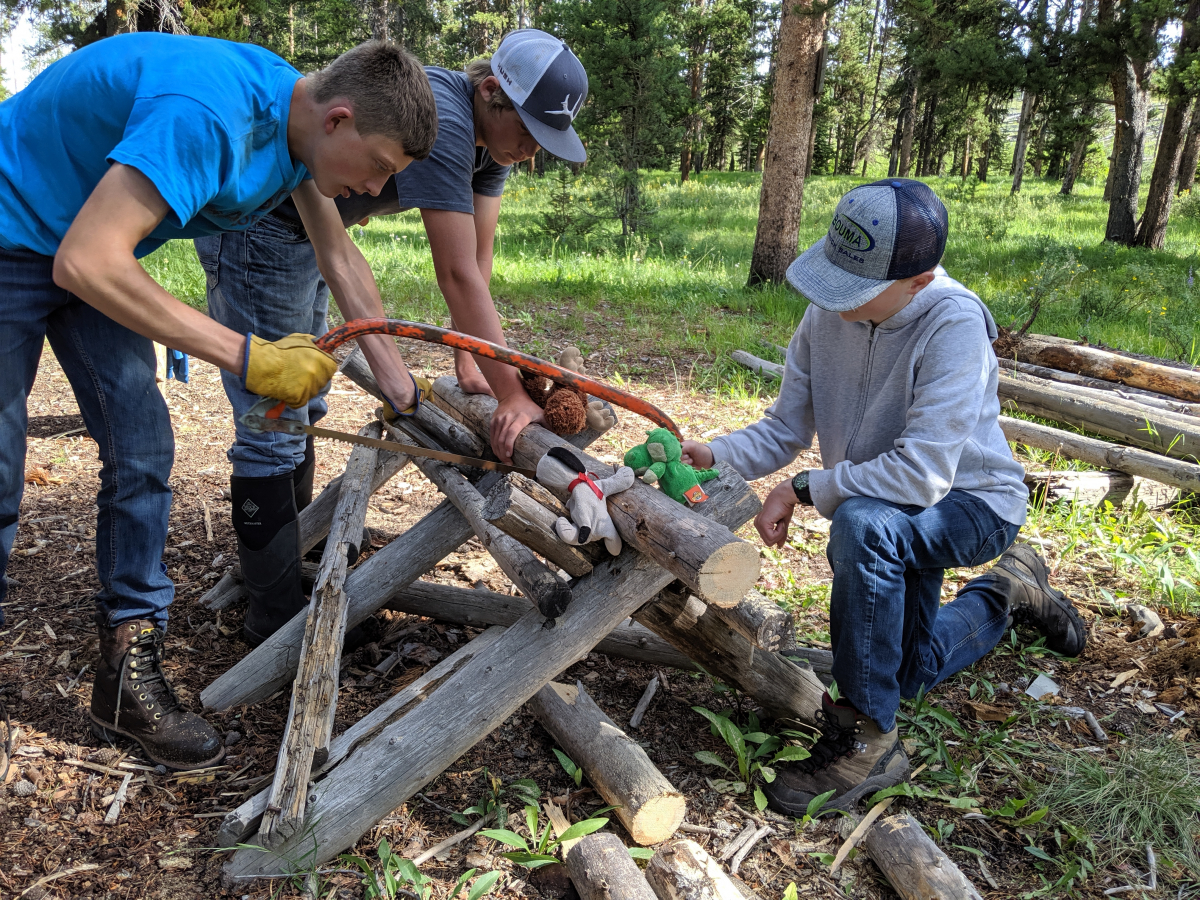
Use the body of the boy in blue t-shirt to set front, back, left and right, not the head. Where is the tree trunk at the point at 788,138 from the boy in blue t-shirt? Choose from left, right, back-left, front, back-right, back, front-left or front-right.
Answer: front-left

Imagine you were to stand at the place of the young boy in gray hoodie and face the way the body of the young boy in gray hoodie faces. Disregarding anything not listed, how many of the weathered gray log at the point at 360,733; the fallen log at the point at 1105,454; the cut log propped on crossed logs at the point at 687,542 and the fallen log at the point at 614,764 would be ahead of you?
3

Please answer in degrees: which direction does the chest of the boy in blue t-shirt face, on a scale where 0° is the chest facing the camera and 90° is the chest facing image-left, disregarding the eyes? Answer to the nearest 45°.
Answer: approximately 270°

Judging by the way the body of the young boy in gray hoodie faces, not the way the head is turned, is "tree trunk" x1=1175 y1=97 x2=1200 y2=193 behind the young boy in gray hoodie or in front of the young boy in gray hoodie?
behind

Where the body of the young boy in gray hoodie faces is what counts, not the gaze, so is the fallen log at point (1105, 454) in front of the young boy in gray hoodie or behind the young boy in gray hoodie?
behind

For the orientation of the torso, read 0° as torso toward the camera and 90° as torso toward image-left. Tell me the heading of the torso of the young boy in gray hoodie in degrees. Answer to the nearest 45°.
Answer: approximately 45°

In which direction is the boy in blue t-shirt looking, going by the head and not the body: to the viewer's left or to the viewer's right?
to the viewer's right

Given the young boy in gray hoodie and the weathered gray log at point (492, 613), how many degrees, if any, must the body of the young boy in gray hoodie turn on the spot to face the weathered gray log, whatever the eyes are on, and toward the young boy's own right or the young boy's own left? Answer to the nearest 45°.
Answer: approximately 45° to the young boy's own right

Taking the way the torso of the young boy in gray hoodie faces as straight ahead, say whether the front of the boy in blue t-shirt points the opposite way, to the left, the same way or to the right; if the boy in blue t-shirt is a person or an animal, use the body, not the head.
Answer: the opposite way

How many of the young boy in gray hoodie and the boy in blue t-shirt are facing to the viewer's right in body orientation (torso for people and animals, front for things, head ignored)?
1
